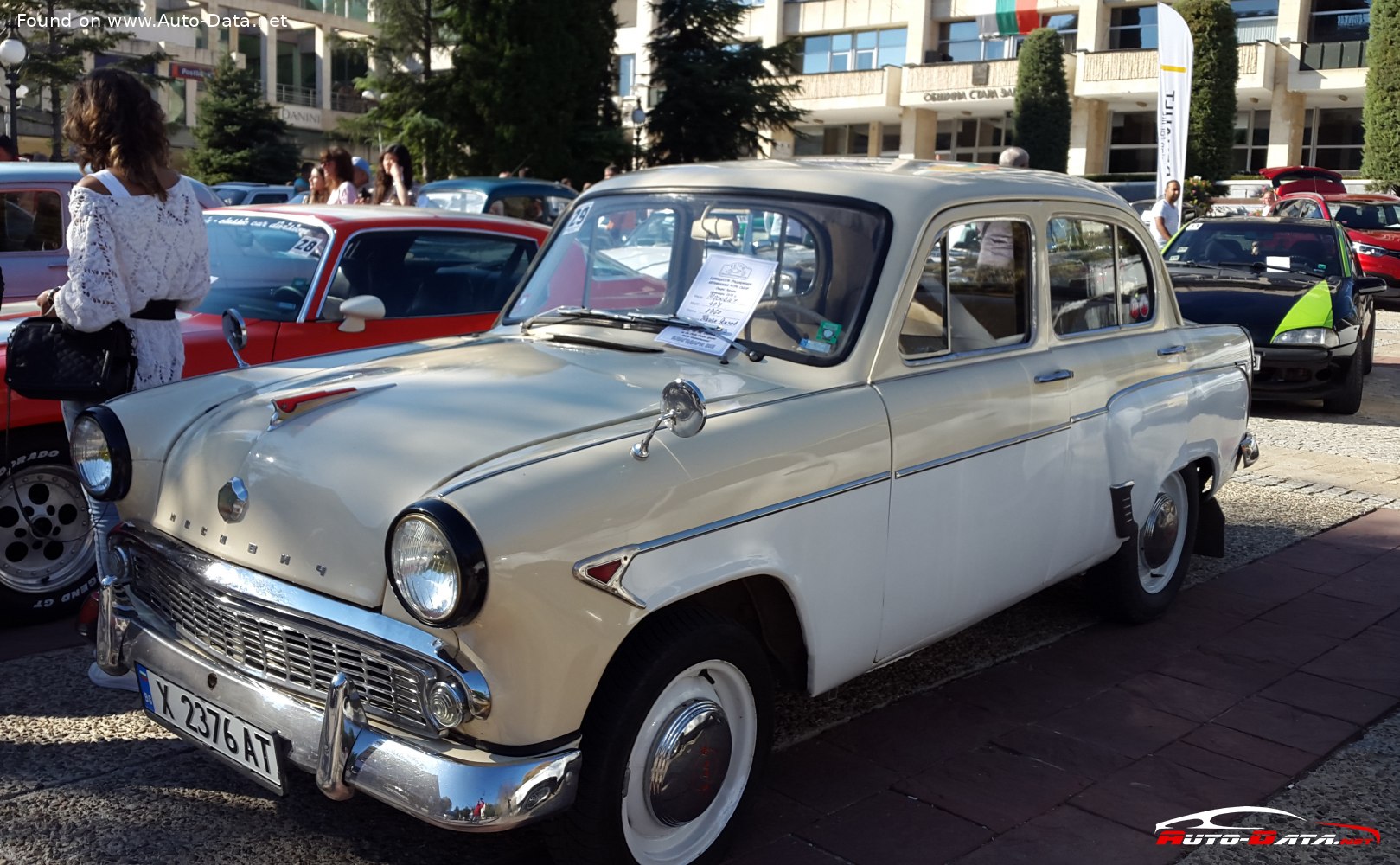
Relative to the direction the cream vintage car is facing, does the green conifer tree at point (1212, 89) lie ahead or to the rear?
to the rear

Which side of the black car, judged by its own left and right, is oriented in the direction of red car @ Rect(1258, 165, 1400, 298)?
back

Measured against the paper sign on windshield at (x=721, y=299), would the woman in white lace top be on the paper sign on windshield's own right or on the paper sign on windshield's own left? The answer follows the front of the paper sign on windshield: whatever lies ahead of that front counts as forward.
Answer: on the paper sign on windshield's own right

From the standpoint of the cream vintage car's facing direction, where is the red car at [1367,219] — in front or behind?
behind

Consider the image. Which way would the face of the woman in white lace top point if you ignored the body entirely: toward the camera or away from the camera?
away from the camera

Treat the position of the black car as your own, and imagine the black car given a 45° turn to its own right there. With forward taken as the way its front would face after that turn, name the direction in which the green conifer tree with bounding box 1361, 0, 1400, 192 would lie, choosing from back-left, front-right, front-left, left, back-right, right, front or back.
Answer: back-right

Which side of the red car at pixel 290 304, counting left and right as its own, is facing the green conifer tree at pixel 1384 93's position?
back

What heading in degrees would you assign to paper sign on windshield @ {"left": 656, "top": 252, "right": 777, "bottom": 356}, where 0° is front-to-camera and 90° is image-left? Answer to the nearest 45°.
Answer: approximately 45°

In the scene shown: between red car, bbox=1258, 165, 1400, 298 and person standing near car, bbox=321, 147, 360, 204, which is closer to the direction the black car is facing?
the person standing near car

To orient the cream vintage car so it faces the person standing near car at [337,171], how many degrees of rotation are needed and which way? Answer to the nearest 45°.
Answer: approximately 135° to its right

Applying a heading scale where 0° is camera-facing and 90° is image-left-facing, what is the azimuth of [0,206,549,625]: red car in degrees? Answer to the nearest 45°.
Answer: approximately 45°

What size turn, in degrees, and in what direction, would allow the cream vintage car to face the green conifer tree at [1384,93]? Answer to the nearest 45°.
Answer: approximately 180°
